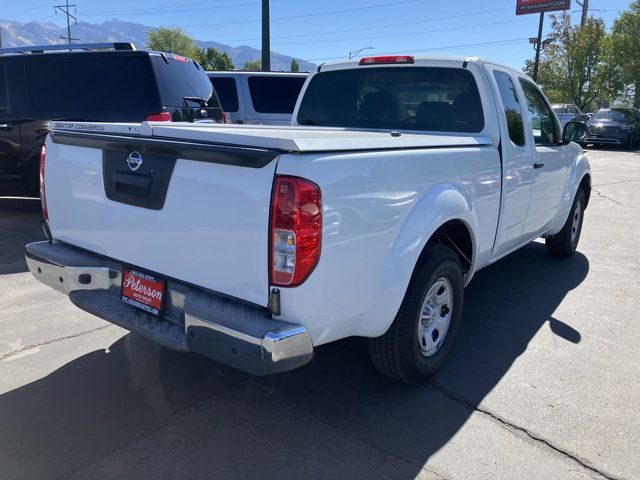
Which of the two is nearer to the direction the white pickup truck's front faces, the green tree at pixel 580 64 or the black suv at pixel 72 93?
the green tree

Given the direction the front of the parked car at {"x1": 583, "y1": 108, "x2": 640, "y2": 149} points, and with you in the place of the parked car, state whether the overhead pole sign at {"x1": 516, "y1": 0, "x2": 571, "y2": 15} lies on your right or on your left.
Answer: on your right

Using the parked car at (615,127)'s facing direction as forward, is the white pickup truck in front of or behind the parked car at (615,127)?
in front

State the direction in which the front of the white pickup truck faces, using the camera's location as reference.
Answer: facing away from the viewer and to the right of the viewer

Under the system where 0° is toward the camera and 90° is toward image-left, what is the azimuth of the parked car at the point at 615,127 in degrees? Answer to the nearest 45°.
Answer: approximately 45°

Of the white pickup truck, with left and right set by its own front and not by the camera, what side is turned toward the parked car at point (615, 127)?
front

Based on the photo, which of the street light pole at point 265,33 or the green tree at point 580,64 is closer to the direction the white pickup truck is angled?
the green tree

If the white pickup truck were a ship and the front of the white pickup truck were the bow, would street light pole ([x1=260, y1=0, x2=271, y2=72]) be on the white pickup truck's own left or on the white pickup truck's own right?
on the white pickup truck's own left

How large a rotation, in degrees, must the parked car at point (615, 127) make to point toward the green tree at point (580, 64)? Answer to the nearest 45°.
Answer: approximately 135° to its right

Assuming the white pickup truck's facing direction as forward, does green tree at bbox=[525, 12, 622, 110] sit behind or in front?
in front

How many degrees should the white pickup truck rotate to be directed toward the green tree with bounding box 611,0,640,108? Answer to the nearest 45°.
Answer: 0° — it already faces it
